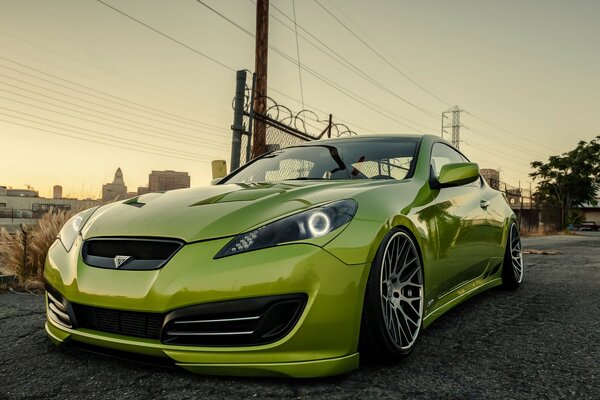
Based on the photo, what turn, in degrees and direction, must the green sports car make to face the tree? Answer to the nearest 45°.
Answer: approximately 180°

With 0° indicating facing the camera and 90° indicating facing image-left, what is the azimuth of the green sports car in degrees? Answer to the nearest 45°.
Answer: approximately 45°

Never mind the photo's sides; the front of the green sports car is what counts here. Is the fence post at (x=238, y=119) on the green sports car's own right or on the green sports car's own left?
on the green sports car's own right

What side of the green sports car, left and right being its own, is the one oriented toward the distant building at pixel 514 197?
back

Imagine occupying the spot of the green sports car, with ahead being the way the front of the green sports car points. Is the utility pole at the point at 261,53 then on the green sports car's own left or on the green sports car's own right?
on the green sports car's own right
